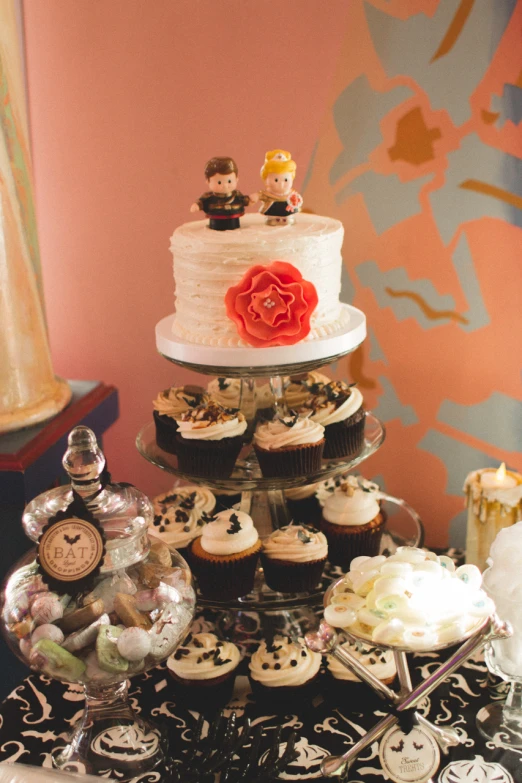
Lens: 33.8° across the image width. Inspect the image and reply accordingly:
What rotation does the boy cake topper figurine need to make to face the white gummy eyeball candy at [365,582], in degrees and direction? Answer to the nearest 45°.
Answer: approximately 45° to its left

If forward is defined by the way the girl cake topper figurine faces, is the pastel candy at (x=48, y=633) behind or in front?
in front

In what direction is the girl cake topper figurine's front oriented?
toward the camera

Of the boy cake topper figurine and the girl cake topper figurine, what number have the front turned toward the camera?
2

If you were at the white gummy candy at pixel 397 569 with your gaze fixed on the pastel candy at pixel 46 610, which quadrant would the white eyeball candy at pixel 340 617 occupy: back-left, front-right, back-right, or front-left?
front-left

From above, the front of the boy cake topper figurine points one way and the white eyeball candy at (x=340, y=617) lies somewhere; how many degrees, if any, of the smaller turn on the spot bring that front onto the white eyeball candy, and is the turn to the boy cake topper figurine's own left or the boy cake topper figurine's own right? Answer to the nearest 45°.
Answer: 0° — it already faces it

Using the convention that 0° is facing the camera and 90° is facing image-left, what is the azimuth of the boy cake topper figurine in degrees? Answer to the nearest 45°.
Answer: approximately 0°
